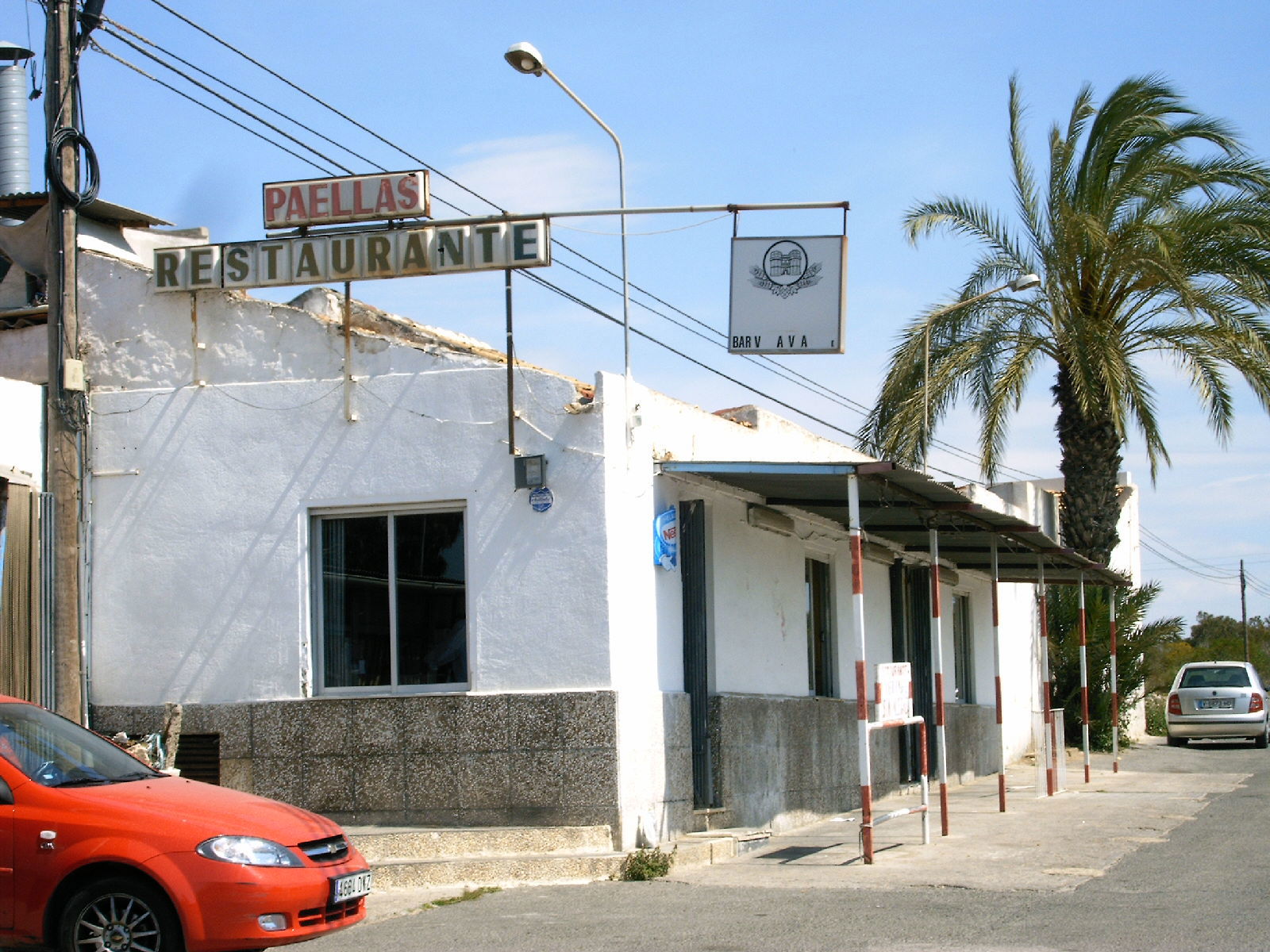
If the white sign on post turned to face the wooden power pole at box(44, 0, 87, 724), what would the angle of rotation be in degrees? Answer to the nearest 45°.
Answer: approximately 90° to its right

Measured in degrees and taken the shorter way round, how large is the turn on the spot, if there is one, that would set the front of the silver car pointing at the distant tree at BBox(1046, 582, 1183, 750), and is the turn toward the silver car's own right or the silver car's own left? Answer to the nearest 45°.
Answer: approximately 135° to the silver car's own left

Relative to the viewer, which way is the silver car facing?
away from the camera

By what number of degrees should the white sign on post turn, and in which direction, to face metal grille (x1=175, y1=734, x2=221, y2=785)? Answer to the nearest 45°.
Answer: approximately 90° to its right

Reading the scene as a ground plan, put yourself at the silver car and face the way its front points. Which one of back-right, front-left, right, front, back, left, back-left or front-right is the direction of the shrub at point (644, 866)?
back

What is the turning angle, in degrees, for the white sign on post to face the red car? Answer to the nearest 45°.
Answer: approximately 45° to its right

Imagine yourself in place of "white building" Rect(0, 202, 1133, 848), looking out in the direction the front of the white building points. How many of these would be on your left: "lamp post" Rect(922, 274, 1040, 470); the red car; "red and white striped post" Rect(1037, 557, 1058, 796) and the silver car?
3

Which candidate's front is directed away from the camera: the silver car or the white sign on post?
the silver car

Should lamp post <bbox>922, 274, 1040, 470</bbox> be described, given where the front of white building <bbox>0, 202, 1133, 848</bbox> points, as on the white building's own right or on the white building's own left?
on the white building's own left
